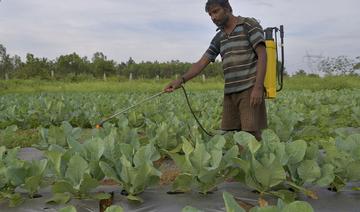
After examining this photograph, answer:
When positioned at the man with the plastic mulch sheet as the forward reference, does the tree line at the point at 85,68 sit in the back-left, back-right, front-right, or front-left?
back-right

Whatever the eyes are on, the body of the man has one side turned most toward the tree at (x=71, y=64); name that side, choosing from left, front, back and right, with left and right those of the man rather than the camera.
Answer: right

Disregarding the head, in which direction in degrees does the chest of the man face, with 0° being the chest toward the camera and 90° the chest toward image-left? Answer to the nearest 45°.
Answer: approximately 45°

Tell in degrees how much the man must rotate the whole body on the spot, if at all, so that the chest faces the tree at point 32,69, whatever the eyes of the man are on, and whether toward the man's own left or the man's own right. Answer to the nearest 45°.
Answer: approximately 90° to the man's own right

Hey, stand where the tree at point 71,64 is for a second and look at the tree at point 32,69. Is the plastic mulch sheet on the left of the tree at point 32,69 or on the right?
left
